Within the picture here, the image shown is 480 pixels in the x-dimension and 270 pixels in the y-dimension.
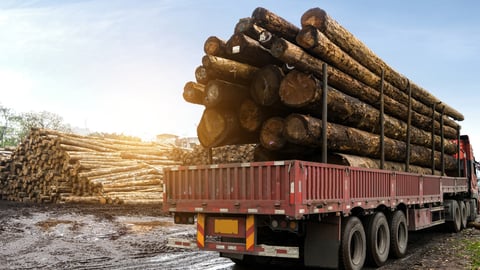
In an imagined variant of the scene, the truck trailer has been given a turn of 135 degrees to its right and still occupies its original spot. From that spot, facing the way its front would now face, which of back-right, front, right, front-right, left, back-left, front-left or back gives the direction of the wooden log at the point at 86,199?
back-right

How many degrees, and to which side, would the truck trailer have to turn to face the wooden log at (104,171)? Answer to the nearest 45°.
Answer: approximately 90° to its left

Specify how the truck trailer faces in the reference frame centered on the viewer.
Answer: facing away from the viewer and to the right of the viewer
